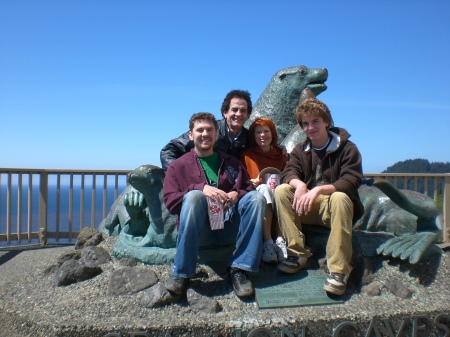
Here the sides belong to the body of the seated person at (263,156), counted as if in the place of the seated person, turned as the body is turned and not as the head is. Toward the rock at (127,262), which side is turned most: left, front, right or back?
right

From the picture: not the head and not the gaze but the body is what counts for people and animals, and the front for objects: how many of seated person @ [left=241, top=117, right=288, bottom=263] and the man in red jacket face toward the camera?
2
